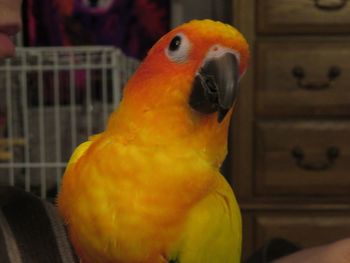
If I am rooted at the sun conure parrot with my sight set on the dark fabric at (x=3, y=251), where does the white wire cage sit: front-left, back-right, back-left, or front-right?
front-right

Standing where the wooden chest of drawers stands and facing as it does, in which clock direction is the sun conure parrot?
The sun conure parrot is roughly at 12 o'clock from the wooden chest of drawers.

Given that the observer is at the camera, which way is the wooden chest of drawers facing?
facing the viewer

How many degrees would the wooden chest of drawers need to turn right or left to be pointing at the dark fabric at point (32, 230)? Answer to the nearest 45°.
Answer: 0° — it already faces it

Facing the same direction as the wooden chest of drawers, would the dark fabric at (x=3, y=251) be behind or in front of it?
in front
